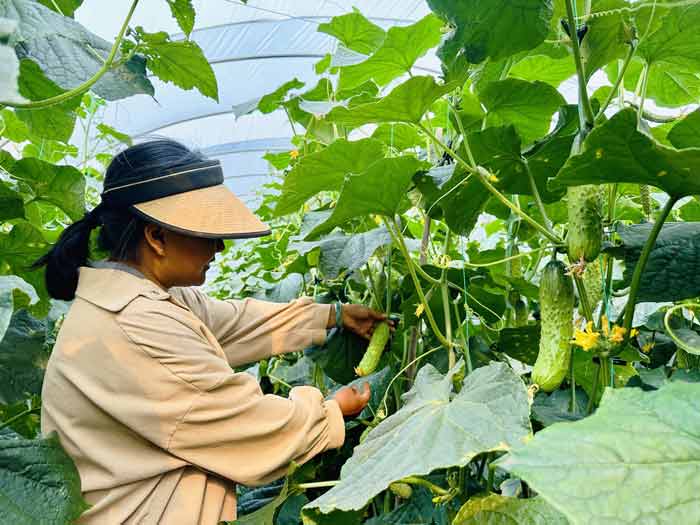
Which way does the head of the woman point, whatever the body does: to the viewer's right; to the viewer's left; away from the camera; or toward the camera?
to the viewer's right

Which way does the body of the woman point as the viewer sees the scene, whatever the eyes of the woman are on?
to the viewer's right

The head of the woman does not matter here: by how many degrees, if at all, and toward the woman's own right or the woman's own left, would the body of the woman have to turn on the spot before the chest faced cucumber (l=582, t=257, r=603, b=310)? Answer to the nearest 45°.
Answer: approximately 45° to the woman's own right
